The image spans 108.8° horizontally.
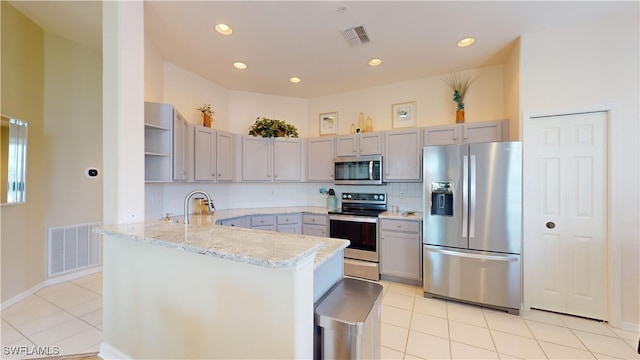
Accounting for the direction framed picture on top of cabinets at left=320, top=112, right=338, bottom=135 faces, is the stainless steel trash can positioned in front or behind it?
in front

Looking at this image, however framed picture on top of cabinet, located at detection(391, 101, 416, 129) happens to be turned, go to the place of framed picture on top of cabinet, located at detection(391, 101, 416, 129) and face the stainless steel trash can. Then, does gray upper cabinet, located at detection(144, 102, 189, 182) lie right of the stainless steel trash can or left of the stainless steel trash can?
right

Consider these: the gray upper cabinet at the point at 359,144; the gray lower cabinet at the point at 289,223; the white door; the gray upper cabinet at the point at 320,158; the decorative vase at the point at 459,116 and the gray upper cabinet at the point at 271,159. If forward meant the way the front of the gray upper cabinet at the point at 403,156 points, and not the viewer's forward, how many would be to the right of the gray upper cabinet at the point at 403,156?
4

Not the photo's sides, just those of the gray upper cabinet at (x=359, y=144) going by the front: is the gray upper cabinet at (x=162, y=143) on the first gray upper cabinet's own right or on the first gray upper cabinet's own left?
on the first gray upper cabinet's own right

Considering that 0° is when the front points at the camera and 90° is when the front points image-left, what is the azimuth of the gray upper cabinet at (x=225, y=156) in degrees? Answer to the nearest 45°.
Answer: approximately 315°

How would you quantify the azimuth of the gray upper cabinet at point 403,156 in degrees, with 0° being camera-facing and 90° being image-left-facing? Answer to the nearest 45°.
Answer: approximately 0°

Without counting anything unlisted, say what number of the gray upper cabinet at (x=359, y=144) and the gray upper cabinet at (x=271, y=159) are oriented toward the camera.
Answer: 2

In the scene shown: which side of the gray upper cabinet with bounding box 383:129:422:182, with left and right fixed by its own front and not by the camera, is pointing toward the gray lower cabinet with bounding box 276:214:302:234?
right

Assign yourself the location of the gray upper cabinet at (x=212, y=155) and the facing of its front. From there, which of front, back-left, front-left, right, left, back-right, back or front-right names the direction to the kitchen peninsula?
front-right

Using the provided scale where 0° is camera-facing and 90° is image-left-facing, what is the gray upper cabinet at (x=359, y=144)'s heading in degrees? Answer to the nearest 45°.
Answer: approximately 0°

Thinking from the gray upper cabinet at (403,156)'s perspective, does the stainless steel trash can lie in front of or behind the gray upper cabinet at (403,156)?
in front

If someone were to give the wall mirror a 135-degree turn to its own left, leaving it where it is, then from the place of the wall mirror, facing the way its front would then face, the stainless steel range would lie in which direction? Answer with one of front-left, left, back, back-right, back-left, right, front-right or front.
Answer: back-right

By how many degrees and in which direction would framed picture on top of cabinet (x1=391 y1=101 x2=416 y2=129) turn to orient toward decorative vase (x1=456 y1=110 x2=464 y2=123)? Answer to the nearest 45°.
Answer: approximately 90° to its left
